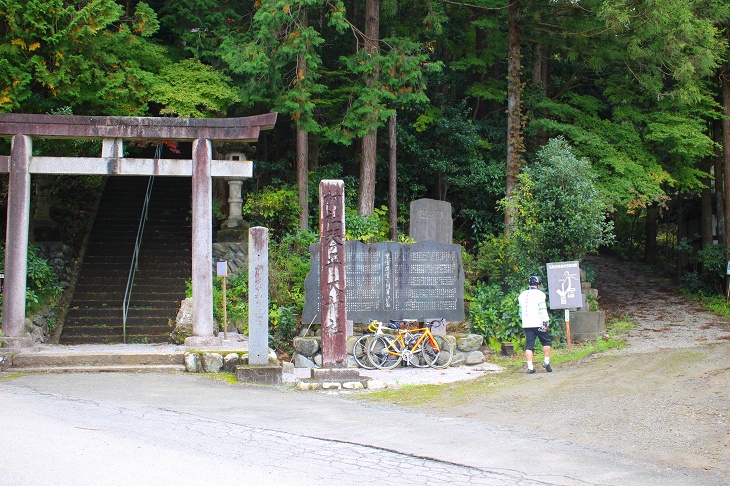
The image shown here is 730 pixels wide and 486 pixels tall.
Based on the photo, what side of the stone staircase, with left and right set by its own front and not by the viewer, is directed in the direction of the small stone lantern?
left

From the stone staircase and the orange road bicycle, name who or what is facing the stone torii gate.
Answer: the stone staircase

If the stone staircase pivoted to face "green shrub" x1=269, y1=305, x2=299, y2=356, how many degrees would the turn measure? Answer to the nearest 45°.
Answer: approximately 45° to its left

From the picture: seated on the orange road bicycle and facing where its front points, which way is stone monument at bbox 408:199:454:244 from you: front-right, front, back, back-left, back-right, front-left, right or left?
left

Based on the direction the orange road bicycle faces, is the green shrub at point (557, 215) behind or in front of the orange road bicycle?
in front

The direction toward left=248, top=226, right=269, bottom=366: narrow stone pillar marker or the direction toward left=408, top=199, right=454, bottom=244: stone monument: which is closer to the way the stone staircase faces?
the narrow stone pillar marker

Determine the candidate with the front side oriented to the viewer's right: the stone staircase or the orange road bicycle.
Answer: the orange road bicycle

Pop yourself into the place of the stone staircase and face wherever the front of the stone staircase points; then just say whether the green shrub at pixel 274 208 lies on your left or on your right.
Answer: on your left

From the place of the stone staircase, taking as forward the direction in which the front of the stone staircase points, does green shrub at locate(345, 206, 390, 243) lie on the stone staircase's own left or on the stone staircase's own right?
on the stone staircase's own left

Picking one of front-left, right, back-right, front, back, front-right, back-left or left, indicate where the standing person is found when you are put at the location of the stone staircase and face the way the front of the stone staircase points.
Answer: front-left

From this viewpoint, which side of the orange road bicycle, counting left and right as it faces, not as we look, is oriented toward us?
right

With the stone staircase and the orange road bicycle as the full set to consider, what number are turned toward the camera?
1

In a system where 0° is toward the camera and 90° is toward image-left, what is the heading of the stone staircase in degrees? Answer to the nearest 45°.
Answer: approximately 0°
